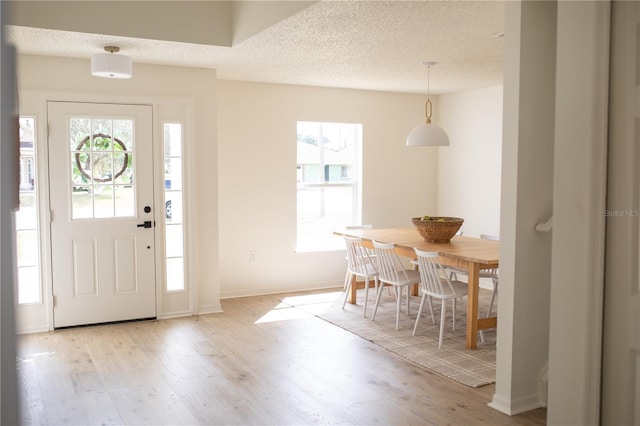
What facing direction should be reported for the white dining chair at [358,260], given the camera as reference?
facing away from the viewer and to the right of the viewer

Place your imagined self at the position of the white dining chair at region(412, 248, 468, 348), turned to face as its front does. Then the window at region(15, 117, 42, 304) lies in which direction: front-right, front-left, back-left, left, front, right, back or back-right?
back-left

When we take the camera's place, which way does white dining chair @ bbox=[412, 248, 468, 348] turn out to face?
facing away from the viewer and to the right of the viewer

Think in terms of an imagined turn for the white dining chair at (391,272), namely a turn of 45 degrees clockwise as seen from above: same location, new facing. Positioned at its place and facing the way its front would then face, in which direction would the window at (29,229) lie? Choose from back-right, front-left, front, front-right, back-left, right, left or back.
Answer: back

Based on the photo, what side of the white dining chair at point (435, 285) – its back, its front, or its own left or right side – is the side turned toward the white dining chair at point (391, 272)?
left

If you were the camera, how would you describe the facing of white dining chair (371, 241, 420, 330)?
facing away from the viewer and to the right of the viewer

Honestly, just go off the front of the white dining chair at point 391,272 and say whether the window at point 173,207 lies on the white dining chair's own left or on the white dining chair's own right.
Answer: on the white dining chair's own left

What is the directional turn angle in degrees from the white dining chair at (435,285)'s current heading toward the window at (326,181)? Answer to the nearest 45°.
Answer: approximately 90° to its left

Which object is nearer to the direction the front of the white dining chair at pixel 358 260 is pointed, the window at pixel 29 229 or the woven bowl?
the woven bowl
